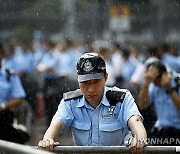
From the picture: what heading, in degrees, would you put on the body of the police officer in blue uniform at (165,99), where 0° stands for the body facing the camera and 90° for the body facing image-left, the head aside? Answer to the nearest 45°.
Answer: approximately 45°

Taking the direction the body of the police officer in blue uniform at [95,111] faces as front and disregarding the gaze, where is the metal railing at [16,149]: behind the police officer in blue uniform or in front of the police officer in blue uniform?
in front

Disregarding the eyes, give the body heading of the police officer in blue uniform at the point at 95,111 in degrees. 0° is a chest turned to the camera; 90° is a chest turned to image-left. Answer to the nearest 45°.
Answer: approximately 0°
